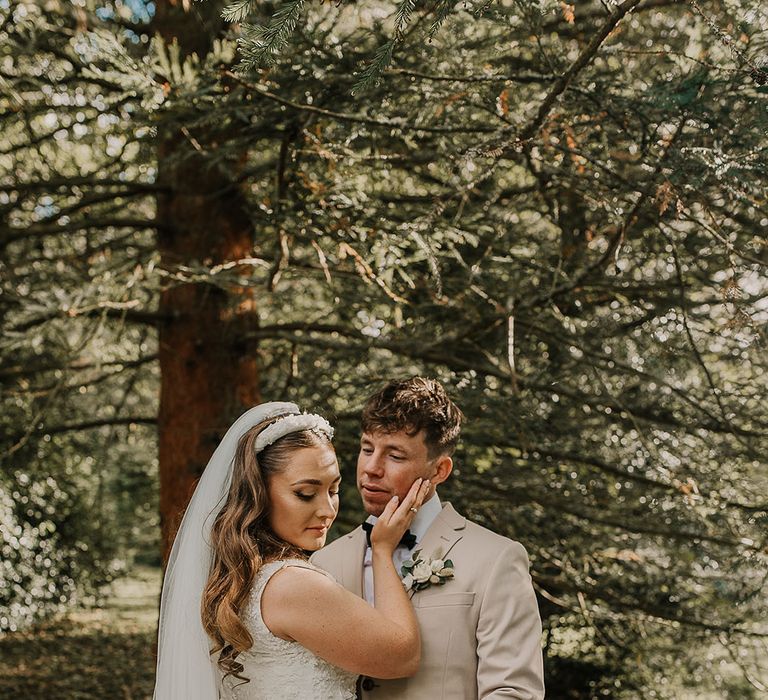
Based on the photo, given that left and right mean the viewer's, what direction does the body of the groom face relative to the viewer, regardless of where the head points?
facing the viewer and to the left of the viewer

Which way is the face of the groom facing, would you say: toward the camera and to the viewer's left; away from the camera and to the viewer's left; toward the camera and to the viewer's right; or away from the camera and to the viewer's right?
toward the camera and to the viewer's left

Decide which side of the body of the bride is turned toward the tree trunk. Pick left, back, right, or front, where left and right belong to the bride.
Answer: left

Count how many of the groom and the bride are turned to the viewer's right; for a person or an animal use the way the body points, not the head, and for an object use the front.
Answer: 1

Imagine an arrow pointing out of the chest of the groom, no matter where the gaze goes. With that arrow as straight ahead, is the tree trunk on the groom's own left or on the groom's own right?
on the groom's own right

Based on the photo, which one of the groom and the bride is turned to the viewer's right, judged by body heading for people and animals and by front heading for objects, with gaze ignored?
the bride

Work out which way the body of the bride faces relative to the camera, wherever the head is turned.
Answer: to the viewer's right

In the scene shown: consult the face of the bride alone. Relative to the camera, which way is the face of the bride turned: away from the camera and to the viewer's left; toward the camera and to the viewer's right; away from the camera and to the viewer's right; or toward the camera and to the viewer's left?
toward the camera and to the viewer's right
